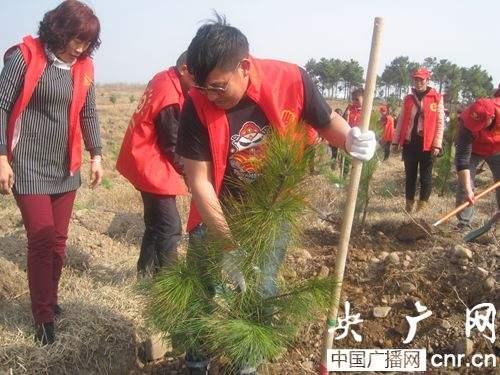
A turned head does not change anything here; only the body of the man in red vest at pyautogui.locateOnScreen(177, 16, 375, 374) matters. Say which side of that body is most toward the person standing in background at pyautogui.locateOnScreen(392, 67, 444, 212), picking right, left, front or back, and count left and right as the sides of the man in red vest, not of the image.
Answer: back

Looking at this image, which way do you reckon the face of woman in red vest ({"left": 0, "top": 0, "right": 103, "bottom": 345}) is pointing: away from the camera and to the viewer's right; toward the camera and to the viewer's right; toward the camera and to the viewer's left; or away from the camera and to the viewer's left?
toward the camera and to the viewer's right

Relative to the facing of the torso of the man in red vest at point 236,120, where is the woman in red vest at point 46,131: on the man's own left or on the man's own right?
on the man's own right

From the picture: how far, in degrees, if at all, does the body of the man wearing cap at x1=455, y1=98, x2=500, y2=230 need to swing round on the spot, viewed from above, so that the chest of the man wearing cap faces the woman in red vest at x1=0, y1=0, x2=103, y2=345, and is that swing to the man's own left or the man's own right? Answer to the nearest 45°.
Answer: approximately 45° to the man's own right

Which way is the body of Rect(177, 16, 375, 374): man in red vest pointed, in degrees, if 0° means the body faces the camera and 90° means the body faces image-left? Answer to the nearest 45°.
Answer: approximately 0°

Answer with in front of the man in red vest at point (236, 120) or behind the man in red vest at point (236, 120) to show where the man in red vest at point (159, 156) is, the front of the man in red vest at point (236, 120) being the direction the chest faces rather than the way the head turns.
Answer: behind
